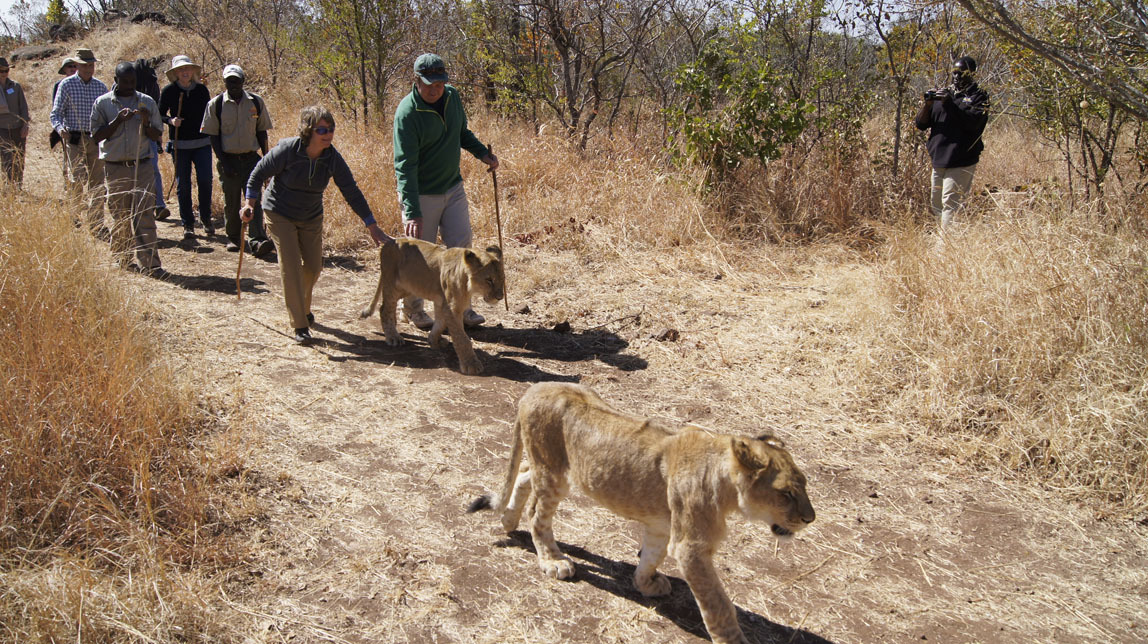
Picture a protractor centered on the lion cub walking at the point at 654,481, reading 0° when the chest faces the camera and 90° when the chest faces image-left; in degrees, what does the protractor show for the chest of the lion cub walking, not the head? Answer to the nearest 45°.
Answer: approximately 315°

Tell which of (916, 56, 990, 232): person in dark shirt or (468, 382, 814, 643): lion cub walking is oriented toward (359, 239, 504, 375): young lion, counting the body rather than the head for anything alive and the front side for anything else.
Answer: the person in dark shirt

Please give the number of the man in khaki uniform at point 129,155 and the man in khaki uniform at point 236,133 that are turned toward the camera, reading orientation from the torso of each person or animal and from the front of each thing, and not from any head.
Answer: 2

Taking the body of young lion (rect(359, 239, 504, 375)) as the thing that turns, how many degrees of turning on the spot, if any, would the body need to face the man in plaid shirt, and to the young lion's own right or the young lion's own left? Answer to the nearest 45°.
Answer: approximately 180°

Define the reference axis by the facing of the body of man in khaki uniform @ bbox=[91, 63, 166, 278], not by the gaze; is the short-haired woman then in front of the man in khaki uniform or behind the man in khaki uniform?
in front

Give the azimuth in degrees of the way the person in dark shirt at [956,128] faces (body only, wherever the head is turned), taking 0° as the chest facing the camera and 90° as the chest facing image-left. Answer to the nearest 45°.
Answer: approximately 45°

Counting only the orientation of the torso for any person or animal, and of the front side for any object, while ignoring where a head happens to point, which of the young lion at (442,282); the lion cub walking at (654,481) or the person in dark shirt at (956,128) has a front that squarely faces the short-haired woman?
the person in dark shirt

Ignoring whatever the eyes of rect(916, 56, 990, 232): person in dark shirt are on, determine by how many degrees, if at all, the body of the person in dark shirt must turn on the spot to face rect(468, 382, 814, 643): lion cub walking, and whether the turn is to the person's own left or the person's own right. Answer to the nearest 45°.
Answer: approximately 45° to the person's own left

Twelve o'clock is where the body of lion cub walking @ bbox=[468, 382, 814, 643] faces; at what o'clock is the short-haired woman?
The short-haired woman is roughly at 6 o'clock from the lion cub walking.

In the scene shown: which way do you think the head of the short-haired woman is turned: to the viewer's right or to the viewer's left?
to the viewer's right

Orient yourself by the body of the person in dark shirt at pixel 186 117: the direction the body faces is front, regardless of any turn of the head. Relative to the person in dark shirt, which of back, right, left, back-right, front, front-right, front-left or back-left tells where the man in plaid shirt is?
front-right

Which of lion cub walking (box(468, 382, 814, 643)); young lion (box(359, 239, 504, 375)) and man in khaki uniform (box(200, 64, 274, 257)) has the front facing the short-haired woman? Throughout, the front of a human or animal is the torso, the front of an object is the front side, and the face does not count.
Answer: the man in khaki uniform

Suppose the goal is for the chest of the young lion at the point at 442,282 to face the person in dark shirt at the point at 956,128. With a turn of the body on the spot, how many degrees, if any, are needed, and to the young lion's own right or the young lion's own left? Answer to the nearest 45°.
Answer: approximately 45° to the young lion's own left

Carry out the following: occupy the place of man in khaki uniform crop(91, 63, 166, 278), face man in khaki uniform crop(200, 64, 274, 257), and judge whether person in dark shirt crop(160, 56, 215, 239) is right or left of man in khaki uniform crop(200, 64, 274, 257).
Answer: left
